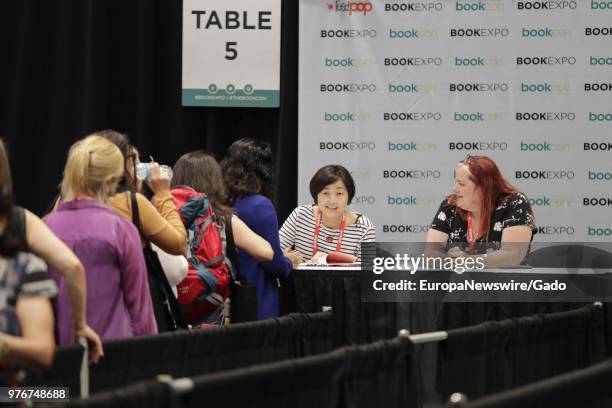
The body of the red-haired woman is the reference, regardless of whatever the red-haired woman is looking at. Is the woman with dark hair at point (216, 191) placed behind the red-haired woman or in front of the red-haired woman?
in front

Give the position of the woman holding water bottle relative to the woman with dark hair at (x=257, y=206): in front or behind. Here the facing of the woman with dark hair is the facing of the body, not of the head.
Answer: behind

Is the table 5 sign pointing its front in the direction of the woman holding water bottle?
yes

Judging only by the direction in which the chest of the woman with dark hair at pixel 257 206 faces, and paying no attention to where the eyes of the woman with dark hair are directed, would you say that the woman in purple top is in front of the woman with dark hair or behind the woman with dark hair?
behind

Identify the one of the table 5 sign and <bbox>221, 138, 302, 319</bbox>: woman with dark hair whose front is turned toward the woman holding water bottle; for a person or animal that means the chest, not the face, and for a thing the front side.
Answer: the table 5 sign

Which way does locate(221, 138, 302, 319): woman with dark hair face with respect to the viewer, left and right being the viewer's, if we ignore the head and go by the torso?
facing away from the viewer and to the right of the viewer

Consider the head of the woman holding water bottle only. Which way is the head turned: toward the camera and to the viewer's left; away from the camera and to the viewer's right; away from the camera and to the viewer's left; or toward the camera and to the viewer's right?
away from the camera and to the viewer's right

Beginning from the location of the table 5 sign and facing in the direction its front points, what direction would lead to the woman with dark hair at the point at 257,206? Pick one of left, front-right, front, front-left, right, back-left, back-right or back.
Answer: front

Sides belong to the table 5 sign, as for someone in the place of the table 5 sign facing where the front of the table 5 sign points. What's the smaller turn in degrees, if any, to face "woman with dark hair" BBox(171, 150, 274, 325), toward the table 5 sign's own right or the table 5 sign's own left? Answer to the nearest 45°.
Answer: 0° — it already faces them

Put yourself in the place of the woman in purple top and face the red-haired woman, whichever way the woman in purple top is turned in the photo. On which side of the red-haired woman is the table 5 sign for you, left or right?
left

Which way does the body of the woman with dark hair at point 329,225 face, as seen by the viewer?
toward the camera

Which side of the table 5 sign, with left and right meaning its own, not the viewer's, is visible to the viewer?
front
